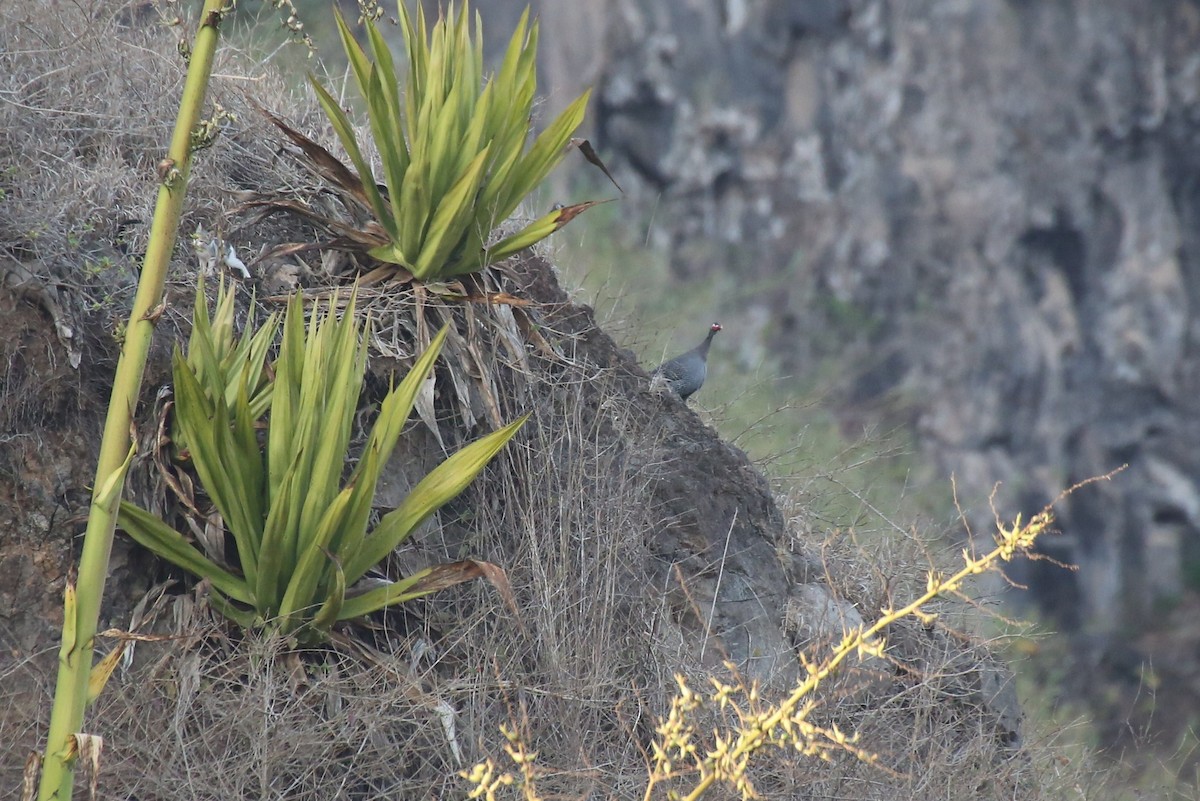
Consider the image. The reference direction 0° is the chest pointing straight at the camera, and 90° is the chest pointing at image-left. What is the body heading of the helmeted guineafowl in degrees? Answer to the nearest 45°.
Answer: approximately 270°

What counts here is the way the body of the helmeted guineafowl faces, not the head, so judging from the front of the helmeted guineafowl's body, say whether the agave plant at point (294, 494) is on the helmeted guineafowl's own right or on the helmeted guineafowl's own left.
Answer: on the helmeted guineafowl's own right

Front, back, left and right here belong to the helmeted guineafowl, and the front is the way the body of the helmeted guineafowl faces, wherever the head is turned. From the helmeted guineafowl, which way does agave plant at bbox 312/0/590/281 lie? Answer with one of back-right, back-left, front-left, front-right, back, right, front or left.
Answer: back-right
